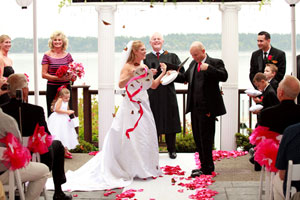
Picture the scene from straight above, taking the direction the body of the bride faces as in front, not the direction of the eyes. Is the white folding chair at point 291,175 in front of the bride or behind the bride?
in front

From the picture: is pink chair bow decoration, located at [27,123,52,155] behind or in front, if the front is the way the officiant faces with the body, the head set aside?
in front

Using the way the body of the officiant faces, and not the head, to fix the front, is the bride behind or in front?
in front

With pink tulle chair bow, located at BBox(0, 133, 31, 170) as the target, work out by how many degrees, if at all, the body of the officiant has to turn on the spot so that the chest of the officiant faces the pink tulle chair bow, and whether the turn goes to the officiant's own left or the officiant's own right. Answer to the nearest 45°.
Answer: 0° — they already face it

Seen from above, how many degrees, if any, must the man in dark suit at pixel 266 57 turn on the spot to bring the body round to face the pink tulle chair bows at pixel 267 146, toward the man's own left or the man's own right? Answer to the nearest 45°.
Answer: approximately 45° to the man's own left

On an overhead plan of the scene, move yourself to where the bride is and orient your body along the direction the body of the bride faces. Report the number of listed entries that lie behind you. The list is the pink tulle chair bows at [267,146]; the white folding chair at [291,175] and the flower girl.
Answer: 1

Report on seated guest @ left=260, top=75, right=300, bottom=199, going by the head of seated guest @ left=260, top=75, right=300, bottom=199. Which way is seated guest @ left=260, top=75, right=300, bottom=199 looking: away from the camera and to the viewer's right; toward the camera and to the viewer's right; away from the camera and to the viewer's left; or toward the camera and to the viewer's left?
away from the camera and to the viewer's left

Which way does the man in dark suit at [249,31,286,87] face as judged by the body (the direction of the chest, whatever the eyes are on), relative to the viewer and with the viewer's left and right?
facing the viewer and to the left of the viewer

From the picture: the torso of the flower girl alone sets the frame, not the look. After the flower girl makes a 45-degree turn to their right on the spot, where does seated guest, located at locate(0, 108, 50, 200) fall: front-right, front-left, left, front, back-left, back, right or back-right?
front-right
